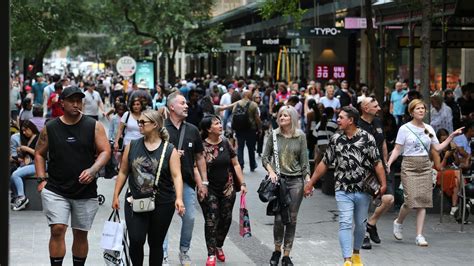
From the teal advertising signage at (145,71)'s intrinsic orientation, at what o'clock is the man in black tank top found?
The man in black tank top is roughly at 12 o'clock from the teal advertising signage.

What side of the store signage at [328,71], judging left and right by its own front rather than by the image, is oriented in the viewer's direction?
front

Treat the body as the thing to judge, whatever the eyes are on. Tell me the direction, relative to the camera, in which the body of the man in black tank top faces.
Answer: toward the camera

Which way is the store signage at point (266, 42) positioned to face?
toward the camera

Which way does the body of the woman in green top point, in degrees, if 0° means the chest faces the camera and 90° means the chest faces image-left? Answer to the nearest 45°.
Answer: approximately 0°

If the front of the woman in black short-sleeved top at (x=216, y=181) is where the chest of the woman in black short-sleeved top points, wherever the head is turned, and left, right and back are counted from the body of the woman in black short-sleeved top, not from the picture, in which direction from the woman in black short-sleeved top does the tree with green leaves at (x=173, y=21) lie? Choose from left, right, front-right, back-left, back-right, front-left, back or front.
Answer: back
